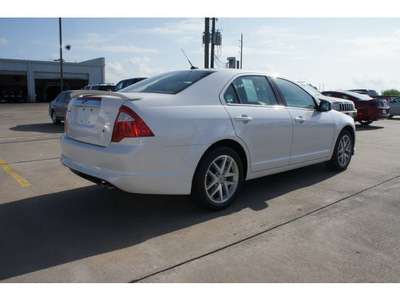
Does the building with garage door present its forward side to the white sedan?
yes

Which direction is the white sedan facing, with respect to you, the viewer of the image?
facing away from the viewer and to the right of the viewer

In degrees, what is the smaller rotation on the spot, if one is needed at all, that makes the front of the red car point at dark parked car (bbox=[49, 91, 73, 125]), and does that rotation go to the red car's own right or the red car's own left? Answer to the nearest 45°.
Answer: approximately 90° to the red car's own left

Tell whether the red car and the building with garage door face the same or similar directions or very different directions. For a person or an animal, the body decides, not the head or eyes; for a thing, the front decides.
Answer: very different directions

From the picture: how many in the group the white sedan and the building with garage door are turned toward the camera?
1

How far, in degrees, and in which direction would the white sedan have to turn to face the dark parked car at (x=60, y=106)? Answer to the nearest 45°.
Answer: approximately 90° to its left

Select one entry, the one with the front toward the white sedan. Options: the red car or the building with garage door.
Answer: the building with garage door

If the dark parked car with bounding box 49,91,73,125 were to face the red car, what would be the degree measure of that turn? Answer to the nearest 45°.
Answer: approximately 135° to its left
